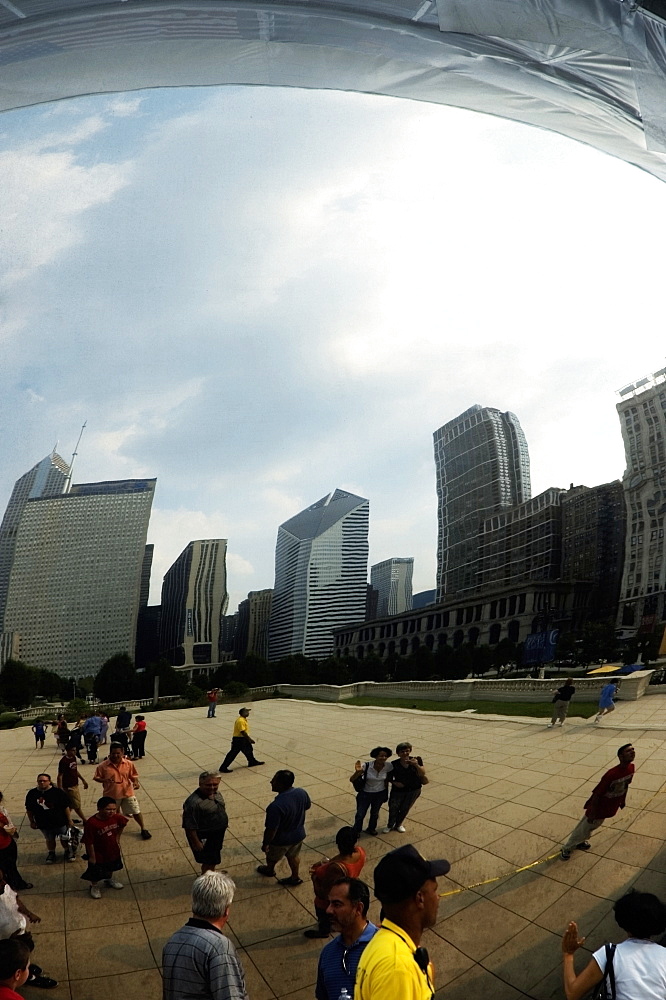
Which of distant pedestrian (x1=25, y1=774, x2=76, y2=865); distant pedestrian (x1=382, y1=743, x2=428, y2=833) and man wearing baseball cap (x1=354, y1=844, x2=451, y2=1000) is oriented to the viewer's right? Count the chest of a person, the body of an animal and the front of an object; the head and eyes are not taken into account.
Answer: the man wearing baseball cap

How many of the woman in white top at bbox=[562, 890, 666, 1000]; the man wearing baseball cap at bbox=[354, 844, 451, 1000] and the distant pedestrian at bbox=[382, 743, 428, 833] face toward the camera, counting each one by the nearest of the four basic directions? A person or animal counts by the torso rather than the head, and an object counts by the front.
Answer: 1

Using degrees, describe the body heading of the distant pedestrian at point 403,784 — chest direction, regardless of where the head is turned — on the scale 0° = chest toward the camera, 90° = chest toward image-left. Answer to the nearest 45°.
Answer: approximately 0°

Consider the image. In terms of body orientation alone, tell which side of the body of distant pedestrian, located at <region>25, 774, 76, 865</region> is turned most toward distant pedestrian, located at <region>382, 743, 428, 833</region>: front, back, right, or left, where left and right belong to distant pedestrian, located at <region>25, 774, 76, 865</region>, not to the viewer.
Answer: left

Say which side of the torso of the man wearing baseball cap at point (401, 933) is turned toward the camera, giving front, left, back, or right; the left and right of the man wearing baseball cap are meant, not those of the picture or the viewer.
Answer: right

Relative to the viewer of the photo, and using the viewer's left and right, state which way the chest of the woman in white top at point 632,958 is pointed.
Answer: facing away from the viewer

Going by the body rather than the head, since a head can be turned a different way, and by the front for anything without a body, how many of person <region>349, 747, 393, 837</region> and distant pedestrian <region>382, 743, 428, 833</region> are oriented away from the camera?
0

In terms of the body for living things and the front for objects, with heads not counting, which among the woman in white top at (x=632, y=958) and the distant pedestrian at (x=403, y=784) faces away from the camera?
the woman in white top

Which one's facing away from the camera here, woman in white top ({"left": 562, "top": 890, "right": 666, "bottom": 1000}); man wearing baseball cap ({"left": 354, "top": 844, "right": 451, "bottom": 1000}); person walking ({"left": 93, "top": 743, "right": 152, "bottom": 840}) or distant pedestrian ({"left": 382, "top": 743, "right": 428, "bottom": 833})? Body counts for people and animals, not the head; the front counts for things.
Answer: the woman in white top
